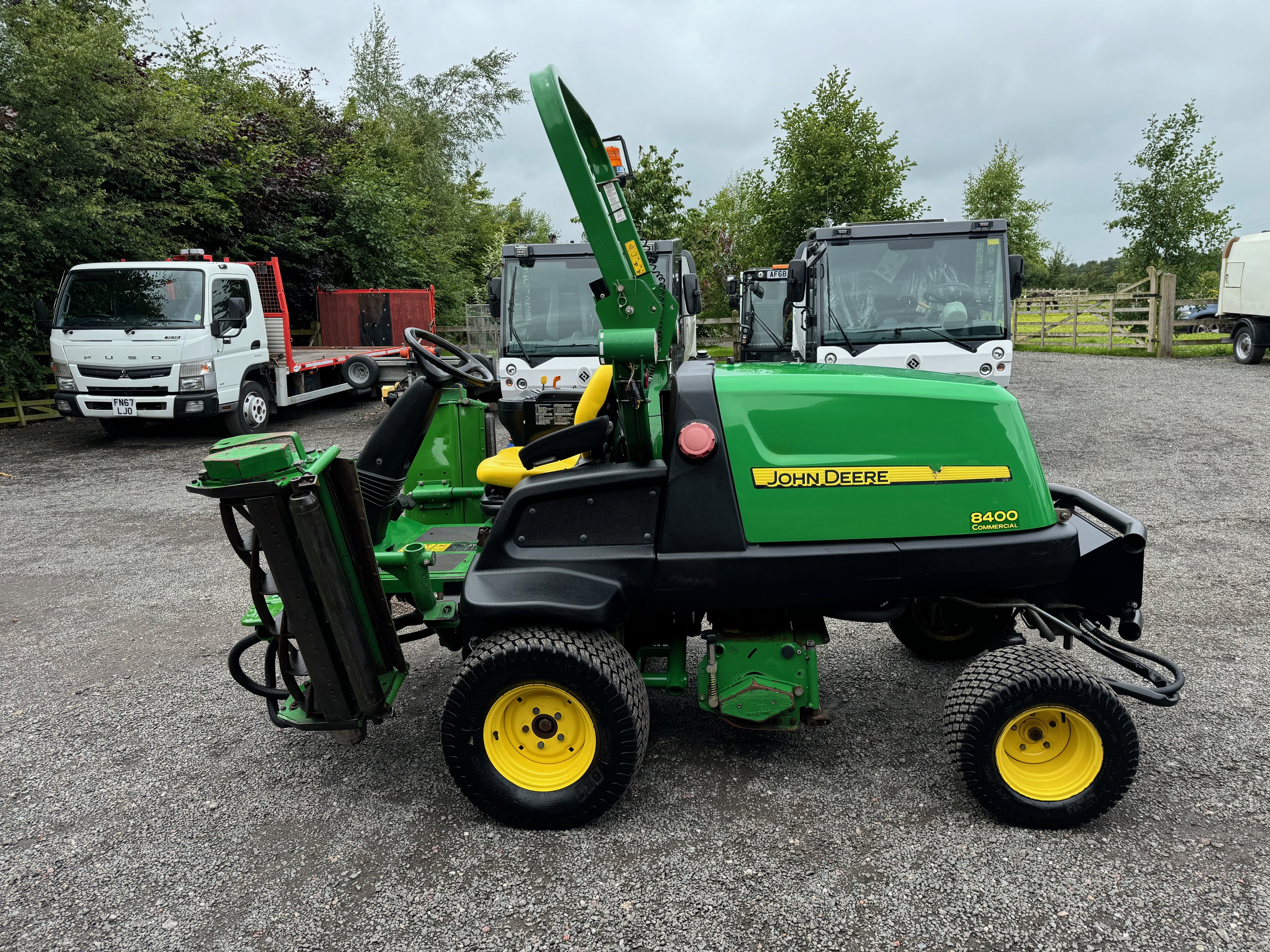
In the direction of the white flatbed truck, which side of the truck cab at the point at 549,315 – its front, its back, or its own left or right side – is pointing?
right

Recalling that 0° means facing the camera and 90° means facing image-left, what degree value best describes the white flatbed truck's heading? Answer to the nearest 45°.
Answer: approximately 45°

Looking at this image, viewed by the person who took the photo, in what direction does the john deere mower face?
facing to the left of the viewer

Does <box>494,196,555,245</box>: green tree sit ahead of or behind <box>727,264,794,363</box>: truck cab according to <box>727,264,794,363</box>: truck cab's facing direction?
behind

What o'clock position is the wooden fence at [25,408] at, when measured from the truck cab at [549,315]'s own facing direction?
The wooden fence is roughly at 4 o'clock from the truck cab.

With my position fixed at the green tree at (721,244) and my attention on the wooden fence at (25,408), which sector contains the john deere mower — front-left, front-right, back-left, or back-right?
front-left

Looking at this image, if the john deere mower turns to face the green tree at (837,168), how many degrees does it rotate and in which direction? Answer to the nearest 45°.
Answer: approximately 90° to its right

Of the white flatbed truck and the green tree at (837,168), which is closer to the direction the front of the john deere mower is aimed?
the white flatbed truck

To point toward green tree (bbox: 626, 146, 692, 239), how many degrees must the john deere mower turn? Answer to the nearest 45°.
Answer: approximately 90° to its right

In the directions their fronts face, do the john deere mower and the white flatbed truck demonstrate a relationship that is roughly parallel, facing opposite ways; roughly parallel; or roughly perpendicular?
roughly perpendicular

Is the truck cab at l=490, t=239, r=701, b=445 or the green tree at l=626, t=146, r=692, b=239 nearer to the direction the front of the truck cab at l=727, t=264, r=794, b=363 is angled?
the truck cab

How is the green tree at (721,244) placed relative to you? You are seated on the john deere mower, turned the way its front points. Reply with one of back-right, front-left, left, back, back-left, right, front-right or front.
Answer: right

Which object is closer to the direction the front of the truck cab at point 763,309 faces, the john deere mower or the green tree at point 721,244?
the john deere mower

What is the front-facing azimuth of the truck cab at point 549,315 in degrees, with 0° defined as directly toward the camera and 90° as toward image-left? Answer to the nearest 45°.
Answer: approximately 0°

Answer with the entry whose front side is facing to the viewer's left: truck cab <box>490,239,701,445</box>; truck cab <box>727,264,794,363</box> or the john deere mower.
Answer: the john deere mower

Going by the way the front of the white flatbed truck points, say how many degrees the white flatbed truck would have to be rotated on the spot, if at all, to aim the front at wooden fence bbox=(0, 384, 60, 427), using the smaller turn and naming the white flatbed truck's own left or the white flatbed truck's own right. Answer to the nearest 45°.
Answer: approximately 90° to the white flatbed truck's own right

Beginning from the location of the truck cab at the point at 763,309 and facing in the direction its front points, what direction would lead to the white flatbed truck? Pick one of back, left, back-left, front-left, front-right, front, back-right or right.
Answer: front-right

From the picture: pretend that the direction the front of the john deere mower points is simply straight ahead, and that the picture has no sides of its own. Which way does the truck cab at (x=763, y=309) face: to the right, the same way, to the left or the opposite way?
to the left

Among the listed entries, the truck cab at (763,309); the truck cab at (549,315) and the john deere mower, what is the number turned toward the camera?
2

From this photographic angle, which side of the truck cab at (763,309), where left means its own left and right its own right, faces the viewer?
front
